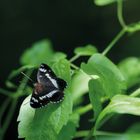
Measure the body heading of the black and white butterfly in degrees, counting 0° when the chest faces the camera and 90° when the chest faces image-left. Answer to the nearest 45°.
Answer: approximately 90°

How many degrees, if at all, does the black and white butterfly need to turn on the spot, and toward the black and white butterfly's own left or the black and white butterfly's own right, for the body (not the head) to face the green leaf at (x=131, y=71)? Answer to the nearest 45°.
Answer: approximately 135° to the black and white butterfly's own right
